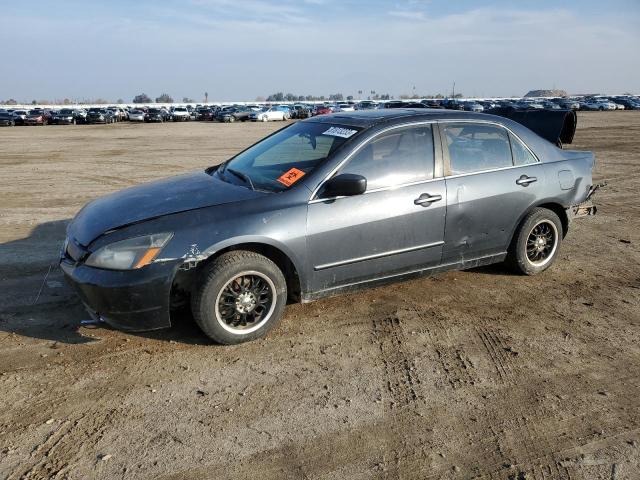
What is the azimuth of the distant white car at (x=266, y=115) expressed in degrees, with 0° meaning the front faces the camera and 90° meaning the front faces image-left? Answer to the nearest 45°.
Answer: approximately 45°

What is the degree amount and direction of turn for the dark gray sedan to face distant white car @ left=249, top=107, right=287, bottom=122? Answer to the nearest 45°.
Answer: approximately 135° to its right

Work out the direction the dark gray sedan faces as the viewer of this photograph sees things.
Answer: facing the viewer and to the left of the viewer

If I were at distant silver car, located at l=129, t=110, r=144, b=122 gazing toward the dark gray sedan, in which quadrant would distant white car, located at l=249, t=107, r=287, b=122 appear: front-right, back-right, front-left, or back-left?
front-left
